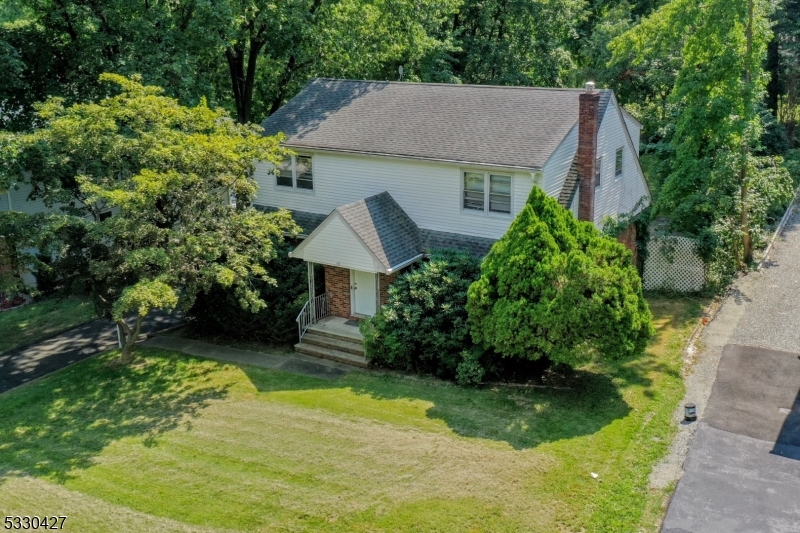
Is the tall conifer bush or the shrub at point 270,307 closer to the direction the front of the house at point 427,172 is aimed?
the shrub

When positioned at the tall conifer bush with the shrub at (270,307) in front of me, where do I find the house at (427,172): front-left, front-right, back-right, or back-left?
front-right

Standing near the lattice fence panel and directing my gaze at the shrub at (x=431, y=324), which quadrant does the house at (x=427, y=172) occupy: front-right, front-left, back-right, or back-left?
front-right

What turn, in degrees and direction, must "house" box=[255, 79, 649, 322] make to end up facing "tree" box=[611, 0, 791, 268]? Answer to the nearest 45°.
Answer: approximately 135° to its left

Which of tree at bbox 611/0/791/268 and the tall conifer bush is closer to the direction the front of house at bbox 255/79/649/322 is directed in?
the tall conifer bush

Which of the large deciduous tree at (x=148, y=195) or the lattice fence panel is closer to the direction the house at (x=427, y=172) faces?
the large deciduous tree

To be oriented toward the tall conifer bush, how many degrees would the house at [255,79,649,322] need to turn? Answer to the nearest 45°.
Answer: approximately 90° to its left

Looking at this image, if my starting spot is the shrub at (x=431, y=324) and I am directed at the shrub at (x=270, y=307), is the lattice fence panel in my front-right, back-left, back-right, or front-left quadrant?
back-right

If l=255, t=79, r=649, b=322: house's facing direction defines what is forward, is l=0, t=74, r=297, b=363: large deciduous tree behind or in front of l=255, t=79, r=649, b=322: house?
in front

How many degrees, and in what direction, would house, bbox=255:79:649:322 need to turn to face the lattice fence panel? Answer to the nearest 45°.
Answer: approximately 135° to its left

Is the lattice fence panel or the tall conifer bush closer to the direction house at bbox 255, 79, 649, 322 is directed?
the tall conifer bush
